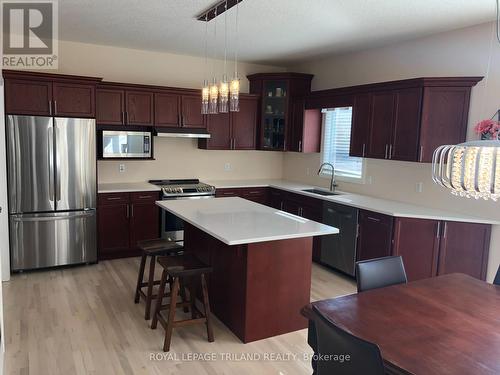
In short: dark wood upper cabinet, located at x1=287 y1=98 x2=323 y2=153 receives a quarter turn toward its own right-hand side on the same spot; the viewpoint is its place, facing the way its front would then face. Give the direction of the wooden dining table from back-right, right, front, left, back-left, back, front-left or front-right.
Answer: back-left

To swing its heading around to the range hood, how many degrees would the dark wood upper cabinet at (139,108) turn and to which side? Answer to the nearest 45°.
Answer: approximately 90° to its left

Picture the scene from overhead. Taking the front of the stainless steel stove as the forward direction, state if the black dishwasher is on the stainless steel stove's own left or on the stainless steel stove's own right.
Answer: on the stainless steel stove's own left

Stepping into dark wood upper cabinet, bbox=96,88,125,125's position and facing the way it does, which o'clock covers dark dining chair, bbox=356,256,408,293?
The dark dining chair is roughly at 11 o'clock from the dark wood upper cabinet.

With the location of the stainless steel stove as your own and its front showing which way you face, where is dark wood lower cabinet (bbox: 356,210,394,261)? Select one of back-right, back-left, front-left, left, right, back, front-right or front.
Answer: front-left

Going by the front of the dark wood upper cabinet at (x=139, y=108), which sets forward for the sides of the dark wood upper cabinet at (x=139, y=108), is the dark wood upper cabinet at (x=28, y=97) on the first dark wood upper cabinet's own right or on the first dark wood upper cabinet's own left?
on the first dark wood upper cabinet's own right

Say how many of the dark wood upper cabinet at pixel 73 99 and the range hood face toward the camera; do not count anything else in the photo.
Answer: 2

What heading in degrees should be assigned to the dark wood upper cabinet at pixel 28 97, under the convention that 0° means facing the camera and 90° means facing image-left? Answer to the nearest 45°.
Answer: approximately 0°

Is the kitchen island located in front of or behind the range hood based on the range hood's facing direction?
in front

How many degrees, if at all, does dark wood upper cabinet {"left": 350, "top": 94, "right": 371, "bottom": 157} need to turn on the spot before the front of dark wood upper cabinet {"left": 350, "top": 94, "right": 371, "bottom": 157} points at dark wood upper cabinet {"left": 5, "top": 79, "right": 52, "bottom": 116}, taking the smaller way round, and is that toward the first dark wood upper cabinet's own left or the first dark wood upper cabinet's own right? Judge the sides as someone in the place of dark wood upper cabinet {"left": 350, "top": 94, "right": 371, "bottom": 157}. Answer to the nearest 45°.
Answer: approximately 45° to the first dark wood upper cabinet's own right
